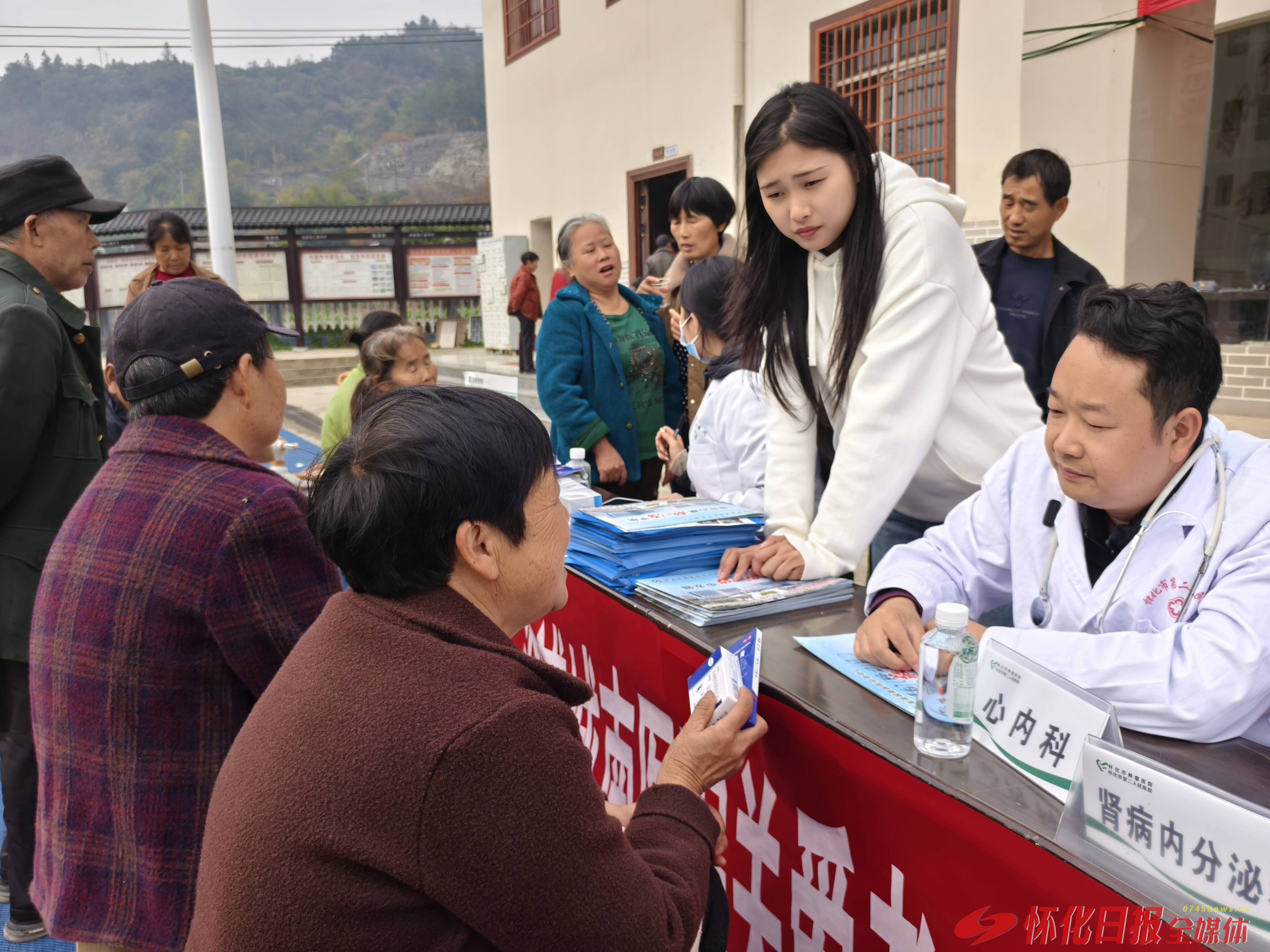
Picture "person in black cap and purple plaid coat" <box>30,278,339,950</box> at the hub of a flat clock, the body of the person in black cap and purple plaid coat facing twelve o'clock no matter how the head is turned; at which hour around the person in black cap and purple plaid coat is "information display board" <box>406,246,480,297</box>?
The information display board is roughly at 11 o'clock from the person in black cap and purple plaid coat.

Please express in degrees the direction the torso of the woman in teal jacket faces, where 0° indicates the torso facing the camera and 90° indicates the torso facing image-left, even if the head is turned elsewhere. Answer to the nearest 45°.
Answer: approximately 315°

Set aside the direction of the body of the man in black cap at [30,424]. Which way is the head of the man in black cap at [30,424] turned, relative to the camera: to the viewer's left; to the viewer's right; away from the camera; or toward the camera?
to the viewer's right

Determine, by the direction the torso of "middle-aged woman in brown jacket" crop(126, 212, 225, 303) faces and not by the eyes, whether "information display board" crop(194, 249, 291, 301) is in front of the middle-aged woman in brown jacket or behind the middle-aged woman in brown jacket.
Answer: behind

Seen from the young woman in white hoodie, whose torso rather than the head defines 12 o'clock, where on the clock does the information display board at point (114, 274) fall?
The information display board is roughly at 3 o'clock from the young woman in white hoodie.

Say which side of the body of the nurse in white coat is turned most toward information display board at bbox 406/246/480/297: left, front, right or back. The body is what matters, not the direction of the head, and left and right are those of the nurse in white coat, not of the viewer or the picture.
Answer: right

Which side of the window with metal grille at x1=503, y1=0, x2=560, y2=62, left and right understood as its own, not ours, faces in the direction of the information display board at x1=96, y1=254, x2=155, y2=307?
right

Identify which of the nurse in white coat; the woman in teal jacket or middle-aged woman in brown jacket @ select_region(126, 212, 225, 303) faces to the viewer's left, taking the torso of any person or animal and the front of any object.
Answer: the nurse in white coat

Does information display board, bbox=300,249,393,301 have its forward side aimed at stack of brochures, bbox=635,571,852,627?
yes
